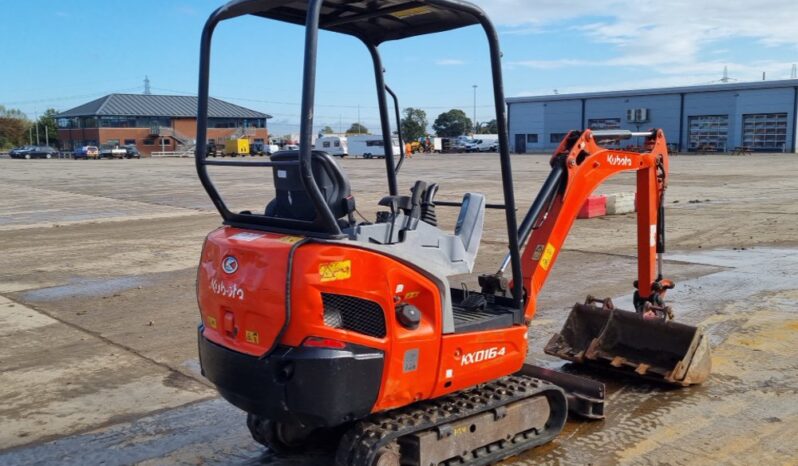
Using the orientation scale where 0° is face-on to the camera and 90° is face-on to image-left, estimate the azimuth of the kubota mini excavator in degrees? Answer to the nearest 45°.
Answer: approximately 225°

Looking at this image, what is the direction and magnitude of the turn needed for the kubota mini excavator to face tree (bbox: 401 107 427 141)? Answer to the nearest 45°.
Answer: approximately 45° to its left
